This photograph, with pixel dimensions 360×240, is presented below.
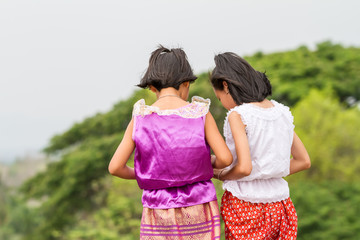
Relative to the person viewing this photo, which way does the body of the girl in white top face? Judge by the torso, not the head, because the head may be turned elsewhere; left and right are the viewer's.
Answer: facing away from the viewer and to the left of the viewer

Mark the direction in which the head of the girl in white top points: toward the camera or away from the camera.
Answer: away from the camera

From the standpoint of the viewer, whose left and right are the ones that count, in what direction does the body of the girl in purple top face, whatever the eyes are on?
facing away from the viewer
